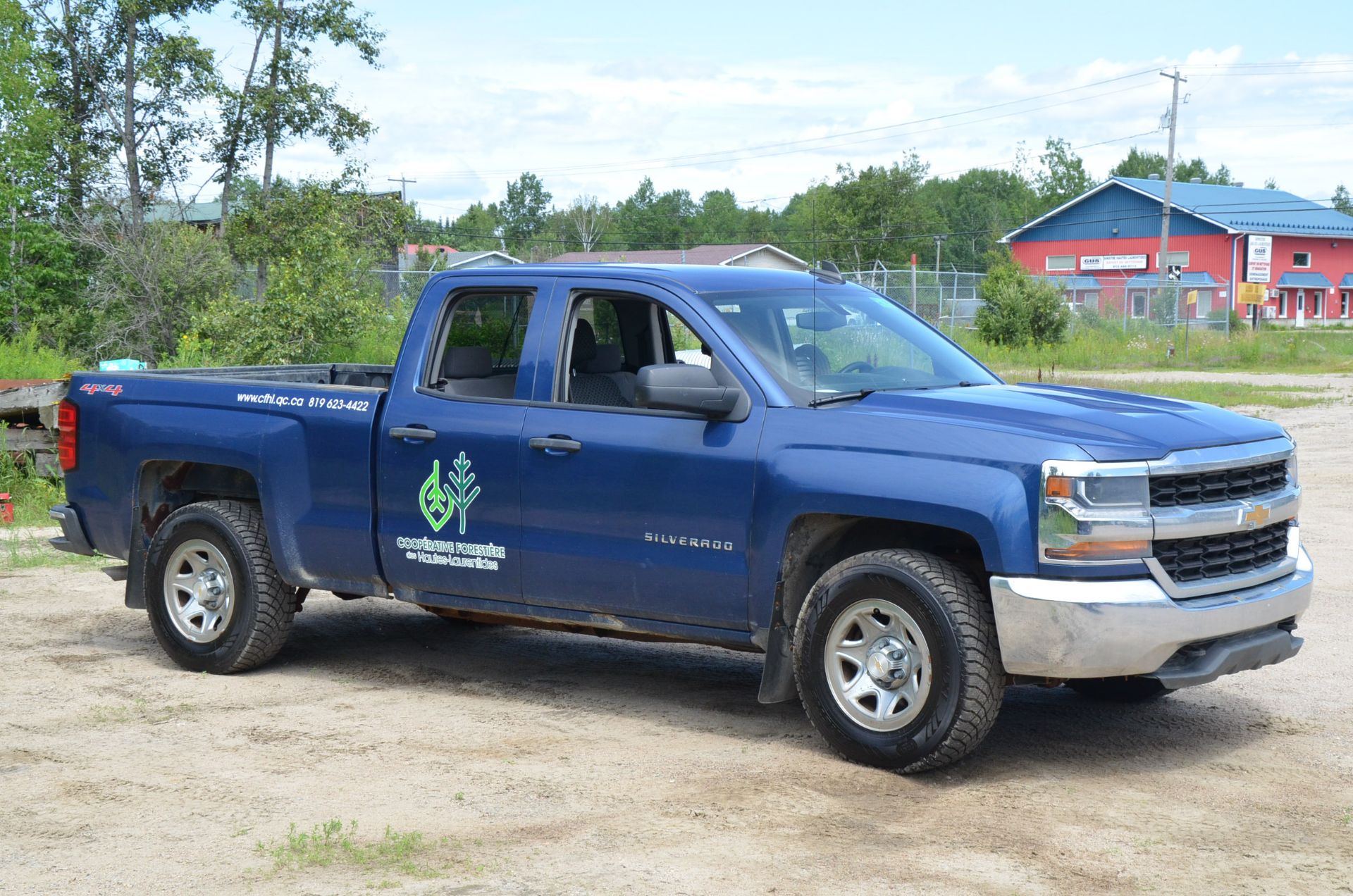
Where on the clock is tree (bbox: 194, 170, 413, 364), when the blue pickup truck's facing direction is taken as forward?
The tree is roughly at 7 o'clock from the blue pickup truck.

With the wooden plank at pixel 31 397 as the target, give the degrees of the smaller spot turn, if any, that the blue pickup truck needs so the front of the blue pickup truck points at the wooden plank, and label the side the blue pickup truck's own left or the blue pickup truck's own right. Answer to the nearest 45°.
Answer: approximately 180°

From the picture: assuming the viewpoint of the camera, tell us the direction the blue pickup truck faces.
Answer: facing the viewer and to the right of the viewer

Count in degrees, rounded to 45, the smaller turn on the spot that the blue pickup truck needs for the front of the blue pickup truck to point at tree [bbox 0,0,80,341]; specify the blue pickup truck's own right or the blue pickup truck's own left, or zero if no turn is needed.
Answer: approximately 180°

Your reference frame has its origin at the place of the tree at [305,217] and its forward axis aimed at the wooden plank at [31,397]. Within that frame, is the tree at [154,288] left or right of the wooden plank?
right

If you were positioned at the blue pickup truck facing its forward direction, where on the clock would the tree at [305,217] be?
The tree is roughly at 7 o'clock from the blue pickup truck.

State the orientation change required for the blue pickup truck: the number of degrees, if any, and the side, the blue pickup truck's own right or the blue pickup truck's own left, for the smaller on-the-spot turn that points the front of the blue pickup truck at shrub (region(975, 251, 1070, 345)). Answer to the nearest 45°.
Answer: approximately 135° to the blue pickup truck's own left

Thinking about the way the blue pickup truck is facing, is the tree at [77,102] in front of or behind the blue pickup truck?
behind

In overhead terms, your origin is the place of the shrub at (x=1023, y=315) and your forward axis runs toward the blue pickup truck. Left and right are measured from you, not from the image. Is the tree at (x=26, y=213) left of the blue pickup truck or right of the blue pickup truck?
right
